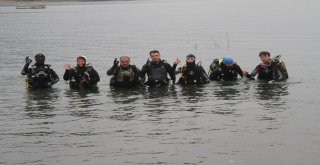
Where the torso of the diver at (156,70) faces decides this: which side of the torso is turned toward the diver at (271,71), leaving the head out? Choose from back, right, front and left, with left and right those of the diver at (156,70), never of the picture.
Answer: left

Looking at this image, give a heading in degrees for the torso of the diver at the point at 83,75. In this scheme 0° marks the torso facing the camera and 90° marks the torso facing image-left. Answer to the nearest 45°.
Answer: approximately 0°

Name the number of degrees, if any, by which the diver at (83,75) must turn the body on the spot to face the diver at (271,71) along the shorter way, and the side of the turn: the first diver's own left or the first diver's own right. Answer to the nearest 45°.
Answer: approximately 90° to the first diver's own left

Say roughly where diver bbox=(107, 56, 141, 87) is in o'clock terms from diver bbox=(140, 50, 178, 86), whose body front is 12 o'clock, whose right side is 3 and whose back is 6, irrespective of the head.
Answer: diver bbox=(107, 56, 141, 87) is roughly at 3 o'clock from diver bbox=(140, 50, 178, 86).
